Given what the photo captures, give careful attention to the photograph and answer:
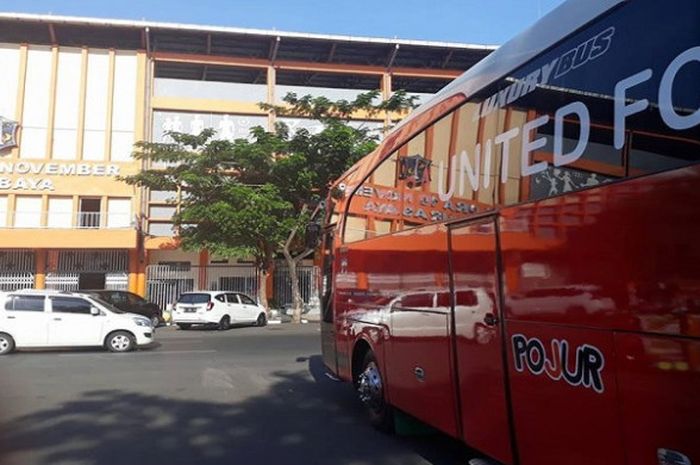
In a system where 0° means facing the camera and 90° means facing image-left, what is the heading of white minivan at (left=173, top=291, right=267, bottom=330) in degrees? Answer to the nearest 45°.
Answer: approximately 225°

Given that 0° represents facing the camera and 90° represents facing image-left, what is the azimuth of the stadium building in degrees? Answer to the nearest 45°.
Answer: approximately 0°

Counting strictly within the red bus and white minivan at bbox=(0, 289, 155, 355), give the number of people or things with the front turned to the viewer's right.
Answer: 1

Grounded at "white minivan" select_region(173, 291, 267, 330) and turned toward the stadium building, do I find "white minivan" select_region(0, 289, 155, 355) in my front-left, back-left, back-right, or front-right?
back-left

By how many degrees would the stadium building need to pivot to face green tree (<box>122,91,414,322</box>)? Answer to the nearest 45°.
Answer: approximately 45° to its left

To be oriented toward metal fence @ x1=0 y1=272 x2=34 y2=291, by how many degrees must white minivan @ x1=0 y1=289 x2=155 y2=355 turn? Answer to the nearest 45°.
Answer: approximately 90° to its left

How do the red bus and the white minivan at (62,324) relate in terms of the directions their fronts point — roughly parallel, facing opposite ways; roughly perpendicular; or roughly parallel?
roughly perpendicular

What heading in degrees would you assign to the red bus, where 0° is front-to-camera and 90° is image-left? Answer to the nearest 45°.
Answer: approximately 135°

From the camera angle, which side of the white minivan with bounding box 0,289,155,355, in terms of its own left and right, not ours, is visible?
right

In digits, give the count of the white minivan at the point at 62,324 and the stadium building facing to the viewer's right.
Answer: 1
